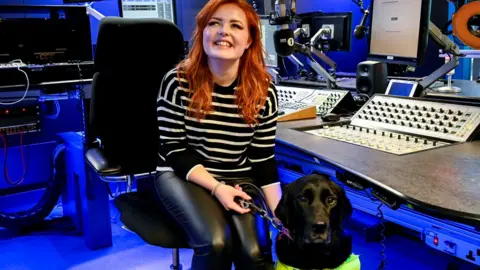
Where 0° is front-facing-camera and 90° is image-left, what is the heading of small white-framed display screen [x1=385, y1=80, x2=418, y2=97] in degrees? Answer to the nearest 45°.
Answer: approximately 45°

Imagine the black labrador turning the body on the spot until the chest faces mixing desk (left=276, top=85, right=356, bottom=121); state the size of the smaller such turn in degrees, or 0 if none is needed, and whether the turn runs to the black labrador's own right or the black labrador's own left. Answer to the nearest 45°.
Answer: approximately 180°

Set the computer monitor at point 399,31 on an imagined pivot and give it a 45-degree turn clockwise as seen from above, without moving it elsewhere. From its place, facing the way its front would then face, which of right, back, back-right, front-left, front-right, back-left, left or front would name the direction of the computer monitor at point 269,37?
front-right

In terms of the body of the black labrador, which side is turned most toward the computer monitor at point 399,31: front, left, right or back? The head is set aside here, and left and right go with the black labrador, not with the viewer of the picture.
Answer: back

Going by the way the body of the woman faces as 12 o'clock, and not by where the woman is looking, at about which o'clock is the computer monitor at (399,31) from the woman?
The computer monitor is roughly at 8 o'clock from the woman.

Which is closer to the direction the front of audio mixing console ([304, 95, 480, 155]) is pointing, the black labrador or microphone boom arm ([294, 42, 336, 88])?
the black labrador

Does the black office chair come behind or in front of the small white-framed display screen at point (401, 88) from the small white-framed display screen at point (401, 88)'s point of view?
in front

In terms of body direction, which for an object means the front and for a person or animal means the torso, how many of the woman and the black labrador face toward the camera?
2

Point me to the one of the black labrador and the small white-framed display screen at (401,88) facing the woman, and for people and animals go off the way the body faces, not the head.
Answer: the small white-framed display screen
